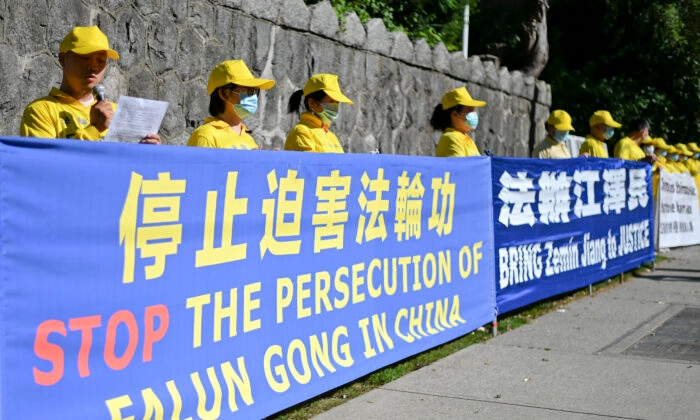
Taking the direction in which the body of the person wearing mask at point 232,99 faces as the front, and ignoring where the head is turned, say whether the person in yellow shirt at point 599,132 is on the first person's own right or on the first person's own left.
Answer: on the first person's own left

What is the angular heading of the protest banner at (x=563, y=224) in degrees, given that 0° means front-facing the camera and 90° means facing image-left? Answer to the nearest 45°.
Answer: approximately 315°

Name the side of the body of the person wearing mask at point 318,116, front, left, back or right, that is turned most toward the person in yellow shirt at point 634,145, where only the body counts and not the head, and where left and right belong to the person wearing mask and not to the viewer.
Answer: left

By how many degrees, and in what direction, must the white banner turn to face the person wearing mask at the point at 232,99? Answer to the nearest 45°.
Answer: approximately 45° to its right

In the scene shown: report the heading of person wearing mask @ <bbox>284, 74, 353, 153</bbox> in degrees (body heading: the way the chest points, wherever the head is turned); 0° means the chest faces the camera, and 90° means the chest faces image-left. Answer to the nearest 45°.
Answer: approximately 315°

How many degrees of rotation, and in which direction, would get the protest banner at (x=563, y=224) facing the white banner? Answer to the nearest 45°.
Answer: approximately 135° to its left

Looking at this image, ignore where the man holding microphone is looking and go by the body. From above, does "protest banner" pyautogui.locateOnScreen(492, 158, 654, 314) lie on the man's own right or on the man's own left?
on the man's own left
